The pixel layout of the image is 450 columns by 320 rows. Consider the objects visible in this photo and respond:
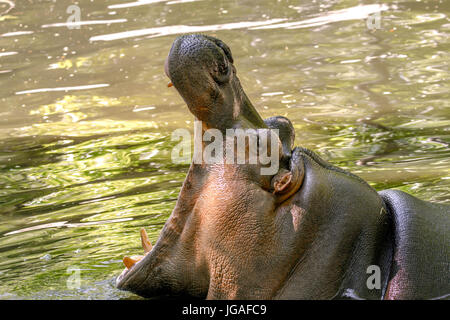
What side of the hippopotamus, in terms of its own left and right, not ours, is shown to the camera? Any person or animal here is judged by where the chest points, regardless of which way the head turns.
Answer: left
